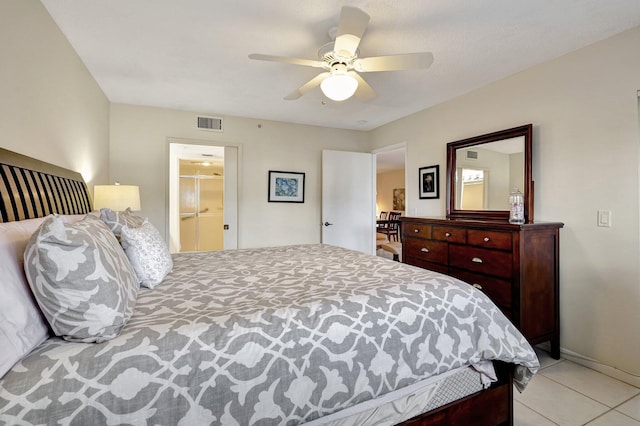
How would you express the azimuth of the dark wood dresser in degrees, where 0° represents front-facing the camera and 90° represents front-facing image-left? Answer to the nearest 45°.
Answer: approximately 45°

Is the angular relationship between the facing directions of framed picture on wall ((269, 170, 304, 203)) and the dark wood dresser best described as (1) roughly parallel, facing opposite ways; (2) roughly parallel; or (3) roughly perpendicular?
roughly perpendicular

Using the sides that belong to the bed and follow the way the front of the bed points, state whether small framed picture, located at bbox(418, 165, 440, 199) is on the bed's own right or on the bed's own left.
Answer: on the bed's own left

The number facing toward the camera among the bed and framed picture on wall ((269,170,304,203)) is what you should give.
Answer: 1

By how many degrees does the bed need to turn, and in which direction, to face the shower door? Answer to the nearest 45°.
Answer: approximately 90° to its left

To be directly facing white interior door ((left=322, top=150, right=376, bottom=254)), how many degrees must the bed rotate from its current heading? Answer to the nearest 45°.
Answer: approximately 90° to its left

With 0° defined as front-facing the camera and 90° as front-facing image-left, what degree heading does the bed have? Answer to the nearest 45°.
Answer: approximately 270°

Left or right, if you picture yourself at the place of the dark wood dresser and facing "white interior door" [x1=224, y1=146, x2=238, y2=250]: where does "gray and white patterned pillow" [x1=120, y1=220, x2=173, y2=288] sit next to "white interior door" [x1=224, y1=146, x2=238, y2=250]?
left

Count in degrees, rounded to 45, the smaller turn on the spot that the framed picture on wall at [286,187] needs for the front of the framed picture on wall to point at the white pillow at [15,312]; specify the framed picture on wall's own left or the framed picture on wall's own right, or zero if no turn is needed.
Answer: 0° — it already faces it

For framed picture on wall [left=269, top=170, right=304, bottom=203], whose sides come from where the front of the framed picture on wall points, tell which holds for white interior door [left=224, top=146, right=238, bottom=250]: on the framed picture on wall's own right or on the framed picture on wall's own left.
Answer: on the framed picture on wall's own right

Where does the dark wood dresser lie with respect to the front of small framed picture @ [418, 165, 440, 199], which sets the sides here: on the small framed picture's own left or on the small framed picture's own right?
on the small framed picture's own left
